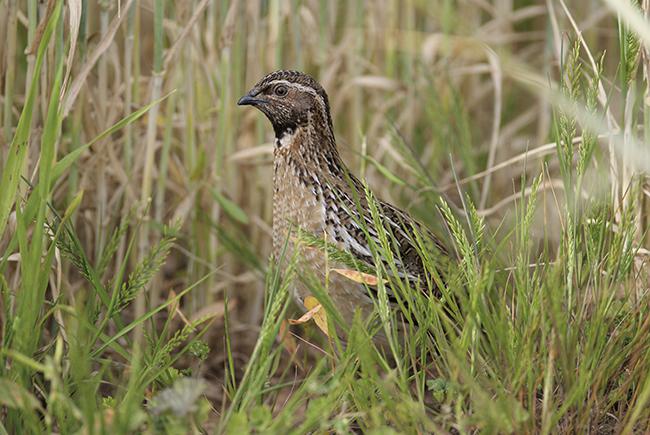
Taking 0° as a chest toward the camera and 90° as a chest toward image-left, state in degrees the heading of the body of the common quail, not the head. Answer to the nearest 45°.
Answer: approximately 90°

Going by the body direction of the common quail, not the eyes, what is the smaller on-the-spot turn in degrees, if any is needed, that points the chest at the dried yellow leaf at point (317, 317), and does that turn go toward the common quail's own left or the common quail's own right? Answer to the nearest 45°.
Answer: approximately 90° to the common quail's own left

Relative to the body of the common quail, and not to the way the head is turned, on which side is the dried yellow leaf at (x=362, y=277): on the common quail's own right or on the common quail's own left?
on the common quail's own left
